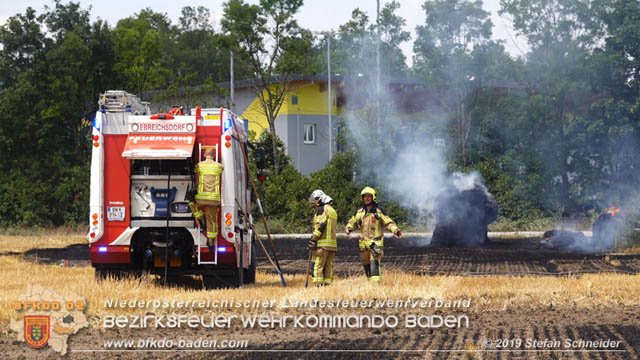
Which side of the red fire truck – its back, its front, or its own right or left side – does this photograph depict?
back

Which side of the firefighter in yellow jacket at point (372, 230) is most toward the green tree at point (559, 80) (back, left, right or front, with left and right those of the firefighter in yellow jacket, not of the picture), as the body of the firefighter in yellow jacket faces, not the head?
back

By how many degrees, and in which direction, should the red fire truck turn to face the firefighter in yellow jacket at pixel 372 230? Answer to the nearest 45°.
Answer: approximately 90° to its right

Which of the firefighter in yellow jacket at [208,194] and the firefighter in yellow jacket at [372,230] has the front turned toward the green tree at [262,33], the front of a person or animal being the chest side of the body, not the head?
the firefighter in yellow jacket at [208,194]

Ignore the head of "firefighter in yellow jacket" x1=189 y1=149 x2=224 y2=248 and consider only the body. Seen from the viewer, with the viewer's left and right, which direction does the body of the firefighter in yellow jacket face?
facing away from the viewer

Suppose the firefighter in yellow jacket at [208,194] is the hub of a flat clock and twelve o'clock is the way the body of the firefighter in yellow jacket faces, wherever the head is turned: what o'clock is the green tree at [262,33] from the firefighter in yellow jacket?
The green tree is roughly at 12 o'clock from the firefighter in yellow jacket.

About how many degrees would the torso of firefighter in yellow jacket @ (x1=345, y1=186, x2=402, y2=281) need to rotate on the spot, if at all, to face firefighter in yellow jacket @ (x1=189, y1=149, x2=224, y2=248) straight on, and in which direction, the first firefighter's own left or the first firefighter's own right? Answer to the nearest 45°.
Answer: approximately 45° to the first firefighter's own right

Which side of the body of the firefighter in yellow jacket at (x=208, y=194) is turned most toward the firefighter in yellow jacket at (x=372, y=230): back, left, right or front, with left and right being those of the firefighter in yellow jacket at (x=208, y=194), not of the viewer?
right
